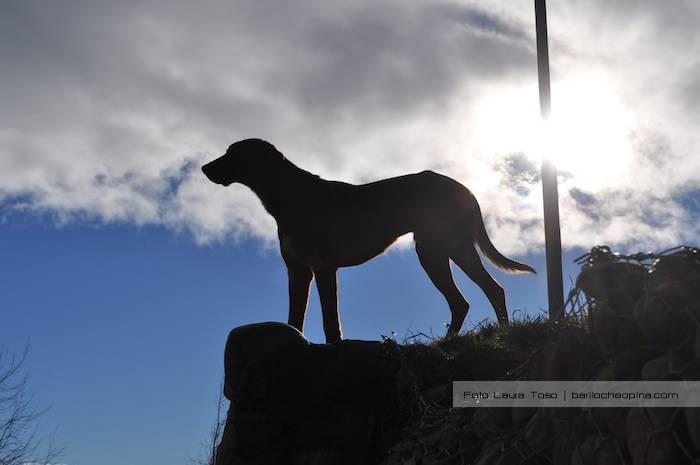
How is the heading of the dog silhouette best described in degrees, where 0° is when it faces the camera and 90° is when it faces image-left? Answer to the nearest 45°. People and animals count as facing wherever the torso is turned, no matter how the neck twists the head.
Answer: approximately 90°

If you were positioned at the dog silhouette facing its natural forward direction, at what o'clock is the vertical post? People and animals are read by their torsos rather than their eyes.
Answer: The vertical post is roughly at 7 o'clock from the dog silhouette.

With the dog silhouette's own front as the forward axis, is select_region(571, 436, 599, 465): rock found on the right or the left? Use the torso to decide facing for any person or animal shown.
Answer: on its left

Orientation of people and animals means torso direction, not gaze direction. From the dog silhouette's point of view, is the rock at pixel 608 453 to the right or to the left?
on its left

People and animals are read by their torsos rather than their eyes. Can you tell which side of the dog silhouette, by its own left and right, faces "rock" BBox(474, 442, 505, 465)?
left
